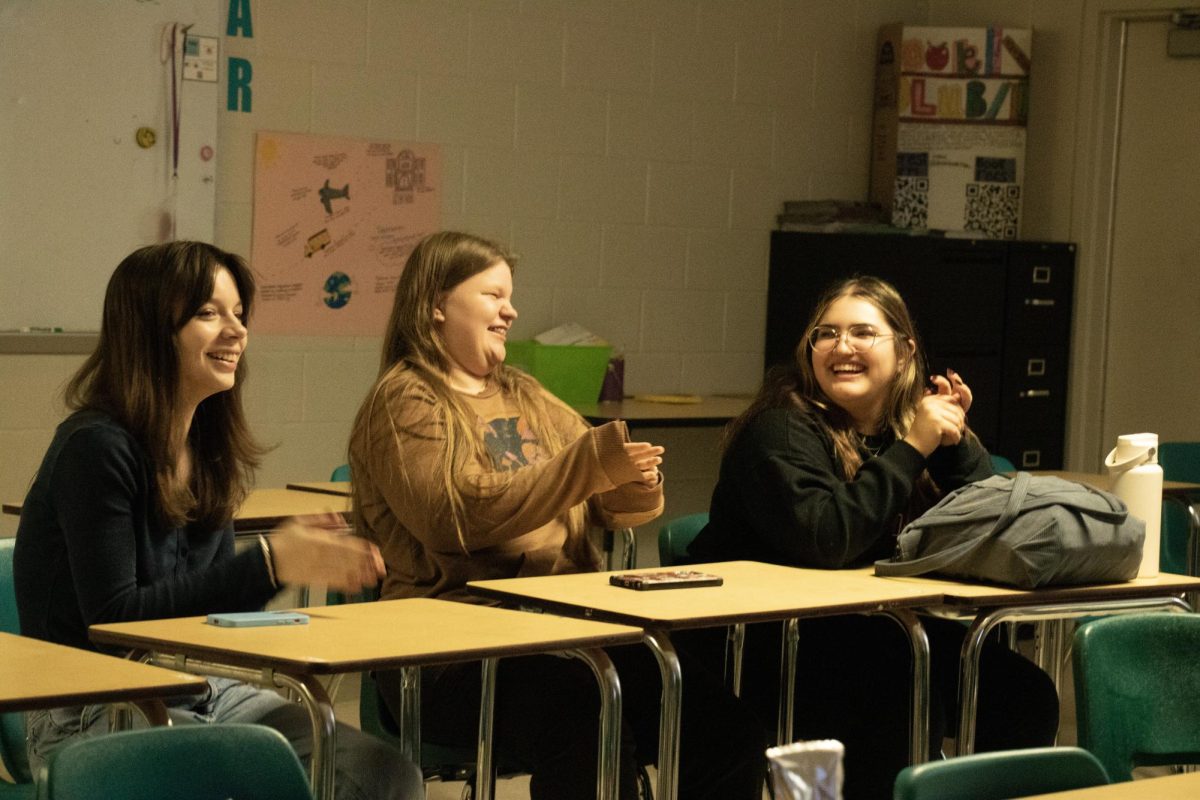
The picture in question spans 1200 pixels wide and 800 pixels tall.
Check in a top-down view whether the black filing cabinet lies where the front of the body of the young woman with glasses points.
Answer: no

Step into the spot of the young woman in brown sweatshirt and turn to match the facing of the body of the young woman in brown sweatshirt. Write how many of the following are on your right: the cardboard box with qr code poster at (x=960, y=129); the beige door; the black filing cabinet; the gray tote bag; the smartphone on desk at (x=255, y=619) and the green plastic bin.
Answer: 1

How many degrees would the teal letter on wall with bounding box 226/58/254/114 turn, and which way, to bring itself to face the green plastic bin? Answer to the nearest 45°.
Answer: approximately 90° to its left

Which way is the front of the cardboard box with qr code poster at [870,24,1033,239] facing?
toward the camera

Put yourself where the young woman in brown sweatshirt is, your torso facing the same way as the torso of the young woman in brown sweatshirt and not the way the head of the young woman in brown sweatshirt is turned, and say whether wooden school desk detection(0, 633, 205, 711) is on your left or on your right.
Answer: on your right

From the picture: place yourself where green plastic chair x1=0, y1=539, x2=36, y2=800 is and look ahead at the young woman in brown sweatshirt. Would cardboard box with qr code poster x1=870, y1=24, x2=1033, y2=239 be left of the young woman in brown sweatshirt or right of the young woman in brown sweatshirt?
left

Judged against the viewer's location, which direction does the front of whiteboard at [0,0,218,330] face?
facing the viewer

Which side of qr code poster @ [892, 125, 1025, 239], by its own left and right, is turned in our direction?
front

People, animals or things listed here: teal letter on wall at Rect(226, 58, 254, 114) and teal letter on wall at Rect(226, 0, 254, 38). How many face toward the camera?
2

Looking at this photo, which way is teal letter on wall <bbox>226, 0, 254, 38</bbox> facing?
toward the camera

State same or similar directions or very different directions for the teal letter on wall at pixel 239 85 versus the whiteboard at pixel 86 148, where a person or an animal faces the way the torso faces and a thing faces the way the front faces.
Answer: same or similar directions

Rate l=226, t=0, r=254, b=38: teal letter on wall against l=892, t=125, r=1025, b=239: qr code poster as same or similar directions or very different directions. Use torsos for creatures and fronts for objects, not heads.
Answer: same or similar directions

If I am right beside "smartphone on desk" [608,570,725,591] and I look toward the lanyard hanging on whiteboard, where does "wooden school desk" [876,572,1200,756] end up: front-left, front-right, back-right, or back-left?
back-right

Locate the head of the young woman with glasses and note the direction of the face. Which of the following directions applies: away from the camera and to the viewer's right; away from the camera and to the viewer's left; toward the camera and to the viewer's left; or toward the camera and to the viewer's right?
toward the camera and to the viewer's left

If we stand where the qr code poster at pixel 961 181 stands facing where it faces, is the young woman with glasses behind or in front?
in front

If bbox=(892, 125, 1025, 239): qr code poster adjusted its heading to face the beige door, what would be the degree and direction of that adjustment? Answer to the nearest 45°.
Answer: approximately 90° to its left

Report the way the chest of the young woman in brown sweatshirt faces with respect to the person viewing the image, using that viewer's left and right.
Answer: facing the viewer and to the right of the viewer

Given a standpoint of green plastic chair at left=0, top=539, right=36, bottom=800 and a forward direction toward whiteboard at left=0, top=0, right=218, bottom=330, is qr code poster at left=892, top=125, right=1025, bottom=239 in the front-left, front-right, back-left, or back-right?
front-right

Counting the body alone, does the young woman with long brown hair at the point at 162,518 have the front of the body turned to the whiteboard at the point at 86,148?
no

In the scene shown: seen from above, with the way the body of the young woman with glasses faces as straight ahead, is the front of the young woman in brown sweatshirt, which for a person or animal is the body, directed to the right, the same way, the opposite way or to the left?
the same way

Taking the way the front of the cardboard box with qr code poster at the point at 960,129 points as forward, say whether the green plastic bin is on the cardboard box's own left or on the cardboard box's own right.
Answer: on the cardboard box's own right

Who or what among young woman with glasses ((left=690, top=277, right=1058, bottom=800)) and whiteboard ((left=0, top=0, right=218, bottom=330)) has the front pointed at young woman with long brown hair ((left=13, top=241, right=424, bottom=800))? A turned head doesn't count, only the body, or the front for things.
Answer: the whiteboard
